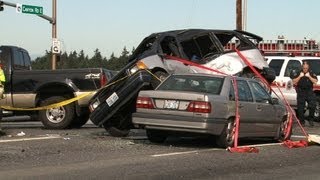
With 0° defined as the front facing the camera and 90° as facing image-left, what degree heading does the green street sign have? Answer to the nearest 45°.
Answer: approximately 0°

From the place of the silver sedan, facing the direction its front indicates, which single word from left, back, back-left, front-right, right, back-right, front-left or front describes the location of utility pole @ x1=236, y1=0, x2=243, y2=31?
front-left

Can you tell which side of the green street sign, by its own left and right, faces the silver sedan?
front

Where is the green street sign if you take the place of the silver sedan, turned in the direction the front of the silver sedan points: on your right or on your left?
on your left

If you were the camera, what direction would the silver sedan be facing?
facing away from the viewer and to the right of the viewer

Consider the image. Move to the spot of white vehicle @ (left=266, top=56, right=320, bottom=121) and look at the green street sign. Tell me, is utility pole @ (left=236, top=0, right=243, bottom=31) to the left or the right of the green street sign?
right

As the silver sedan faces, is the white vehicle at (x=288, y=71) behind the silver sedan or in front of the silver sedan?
in front

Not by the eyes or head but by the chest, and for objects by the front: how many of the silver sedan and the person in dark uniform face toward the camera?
1
